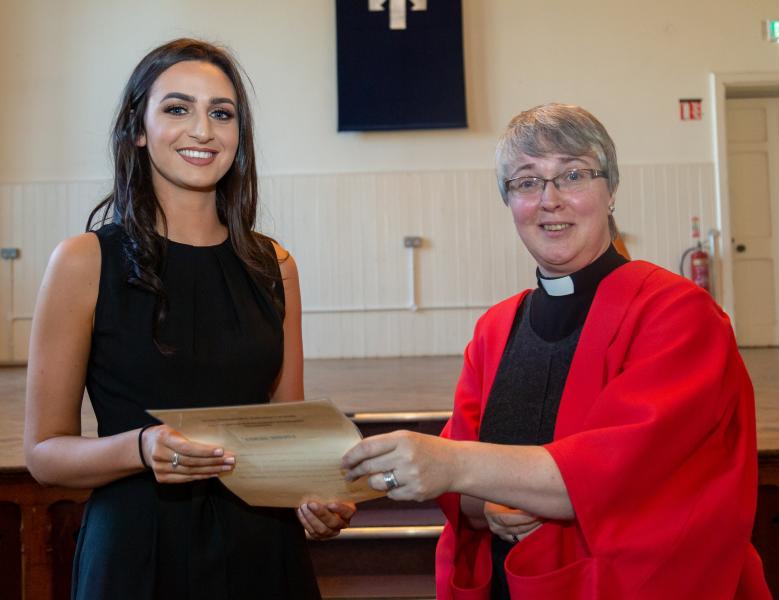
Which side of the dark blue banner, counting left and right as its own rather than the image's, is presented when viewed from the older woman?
front

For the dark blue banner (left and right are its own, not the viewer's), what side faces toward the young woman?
front

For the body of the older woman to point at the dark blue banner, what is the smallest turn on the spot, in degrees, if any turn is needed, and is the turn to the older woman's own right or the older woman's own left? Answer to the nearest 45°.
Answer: approximately 135° to the older woman's own right

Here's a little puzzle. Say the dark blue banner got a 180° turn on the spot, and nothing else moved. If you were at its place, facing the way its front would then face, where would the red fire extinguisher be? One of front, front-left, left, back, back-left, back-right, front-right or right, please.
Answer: right

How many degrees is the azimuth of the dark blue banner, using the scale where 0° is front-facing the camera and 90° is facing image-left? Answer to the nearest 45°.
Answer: approximately 0°

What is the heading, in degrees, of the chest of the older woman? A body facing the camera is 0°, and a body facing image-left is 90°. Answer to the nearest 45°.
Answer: approximately 45°

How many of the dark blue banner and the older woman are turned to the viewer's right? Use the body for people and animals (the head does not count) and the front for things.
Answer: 0

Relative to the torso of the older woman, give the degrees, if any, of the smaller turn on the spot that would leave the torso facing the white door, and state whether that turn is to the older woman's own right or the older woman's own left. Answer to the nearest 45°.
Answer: approximately 135° to the older woman's own right
